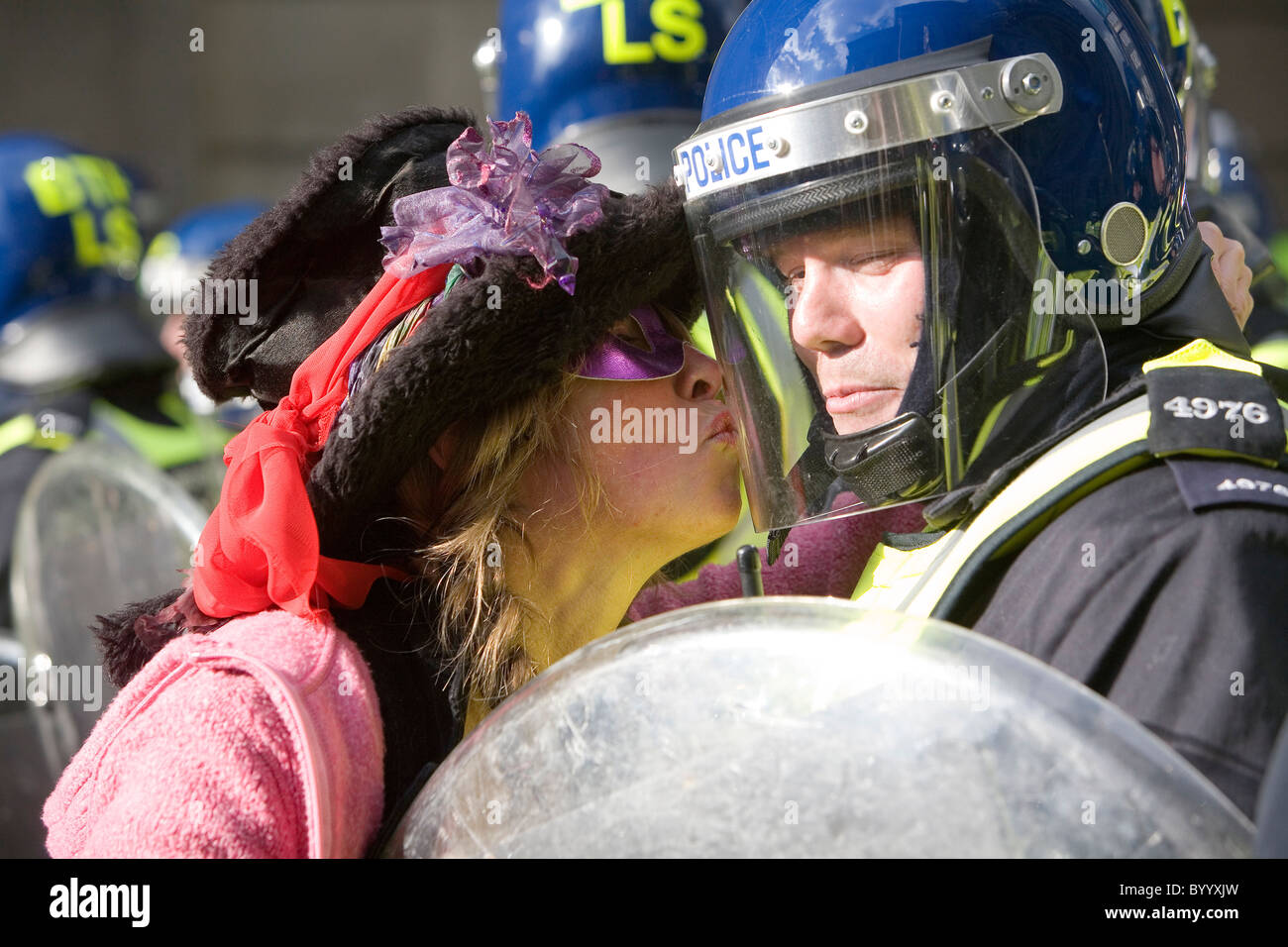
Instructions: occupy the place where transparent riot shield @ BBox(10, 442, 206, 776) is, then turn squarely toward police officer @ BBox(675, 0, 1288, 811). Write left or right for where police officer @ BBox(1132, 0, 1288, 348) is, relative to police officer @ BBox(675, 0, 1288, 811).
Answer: left

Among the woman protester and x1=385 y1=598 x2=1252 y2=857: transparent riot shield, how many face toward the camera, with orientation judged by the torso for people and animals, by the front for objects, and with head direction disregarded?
1

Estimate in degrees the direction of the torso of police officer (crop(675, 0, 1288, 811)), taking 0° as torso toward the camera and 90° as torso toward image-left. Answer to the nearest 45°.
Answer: approximately 45°

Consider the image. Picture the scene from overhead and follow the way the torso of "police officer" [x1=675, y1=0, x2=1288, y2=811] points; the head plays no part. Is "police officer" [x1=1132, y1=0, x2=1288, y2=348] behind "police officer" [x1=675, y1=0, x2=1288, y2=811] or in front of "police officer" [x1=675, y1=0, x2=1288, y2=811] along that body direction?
behind

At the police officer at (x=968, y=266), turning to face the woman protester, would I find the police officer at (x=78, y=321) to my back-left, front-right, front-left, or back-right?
front-right

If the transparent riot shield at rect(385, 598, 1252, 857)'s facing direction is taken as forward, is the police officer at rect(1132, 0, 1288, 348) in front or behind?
behind

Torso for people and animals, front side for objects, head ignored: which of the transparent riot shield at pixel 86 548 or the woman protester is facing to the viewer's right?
the woman protester

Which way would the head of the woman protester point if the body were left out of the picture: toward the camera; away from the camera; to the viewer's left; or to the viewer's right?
to the viewer's right

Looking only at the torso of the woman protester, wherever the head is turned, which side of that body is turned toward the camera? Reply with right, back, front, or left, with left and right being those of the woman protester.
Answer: right

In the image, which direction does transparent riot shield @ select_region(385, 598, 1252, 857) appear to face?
toward the camera

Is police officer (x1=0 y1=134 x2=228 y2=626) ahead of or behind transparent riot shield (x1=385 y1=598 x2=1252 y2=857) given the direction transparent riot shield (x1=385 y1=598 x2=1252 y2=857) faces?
behind

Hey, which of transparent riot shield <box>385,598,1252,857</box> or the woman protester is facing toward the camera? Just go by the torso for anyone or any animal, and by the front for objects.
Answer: the transparent riot shield
